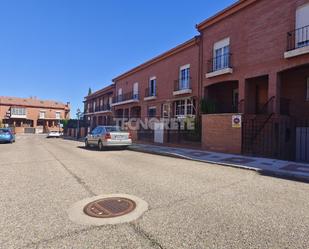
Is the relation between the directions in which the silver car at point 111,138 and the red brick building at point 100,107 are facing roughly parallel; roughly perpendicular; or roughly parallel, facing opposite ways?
roughly perpendicular

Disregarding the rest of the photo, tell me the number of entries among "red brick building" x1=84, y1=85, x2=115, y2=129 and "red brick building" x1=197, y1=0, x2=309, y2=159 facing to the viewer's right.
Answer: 0

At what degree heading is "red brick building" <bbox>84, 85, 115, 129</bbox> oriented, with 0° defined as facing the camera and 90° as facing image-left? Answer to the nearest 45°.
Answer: approximately 45°

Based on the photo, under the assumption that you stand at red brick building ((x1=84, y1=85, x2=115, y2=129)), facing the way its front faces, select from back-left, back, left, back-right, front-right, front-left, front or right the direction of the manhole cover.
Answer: front-left

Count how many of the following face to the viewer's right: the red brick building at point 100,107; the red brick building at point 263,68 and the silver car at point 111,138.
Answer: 0

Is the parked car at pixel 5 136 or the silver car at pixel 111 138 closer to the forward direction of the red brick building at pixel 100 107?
the parked car

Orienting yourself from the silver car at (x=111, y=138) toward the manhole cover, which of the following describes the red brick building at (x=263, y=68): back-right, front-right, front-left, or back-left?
front-left

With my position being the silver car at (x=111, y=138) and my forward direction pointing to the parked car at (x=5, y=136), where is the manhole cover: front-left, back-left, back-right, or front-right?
back-left

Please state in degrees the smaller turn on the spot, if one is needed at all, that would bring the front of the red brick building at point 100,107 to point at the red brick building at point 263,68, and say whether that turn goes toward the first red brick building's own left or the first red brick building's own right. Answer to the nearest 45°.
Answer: approximately 45° to the first red brick building's own left

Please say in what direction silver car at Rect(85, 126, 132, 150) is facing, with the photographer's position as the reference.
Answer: facing away from the viewer and to the left of the viewer

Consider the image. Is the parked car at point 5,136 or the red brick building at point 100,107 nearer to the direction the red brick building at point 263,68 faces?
the parked car

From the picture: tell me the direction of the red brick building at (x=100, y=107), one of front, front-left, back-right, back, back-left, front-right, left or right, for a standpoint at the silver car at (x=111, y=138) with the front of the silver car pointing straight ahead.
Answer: front-right

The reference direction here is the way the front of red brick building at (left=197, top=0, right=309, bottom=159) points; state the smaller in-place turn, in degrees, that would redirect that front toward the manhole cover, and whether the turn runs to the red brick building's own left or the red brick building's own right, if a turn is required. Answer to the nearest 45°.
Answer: approximately 45° to the red brick building's own left

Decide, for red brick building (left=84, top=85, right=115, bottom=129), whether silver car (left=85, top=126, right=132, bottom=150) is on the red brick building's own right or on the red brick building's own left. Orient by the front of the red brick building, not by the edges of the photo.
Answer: on the red brick building's own left
